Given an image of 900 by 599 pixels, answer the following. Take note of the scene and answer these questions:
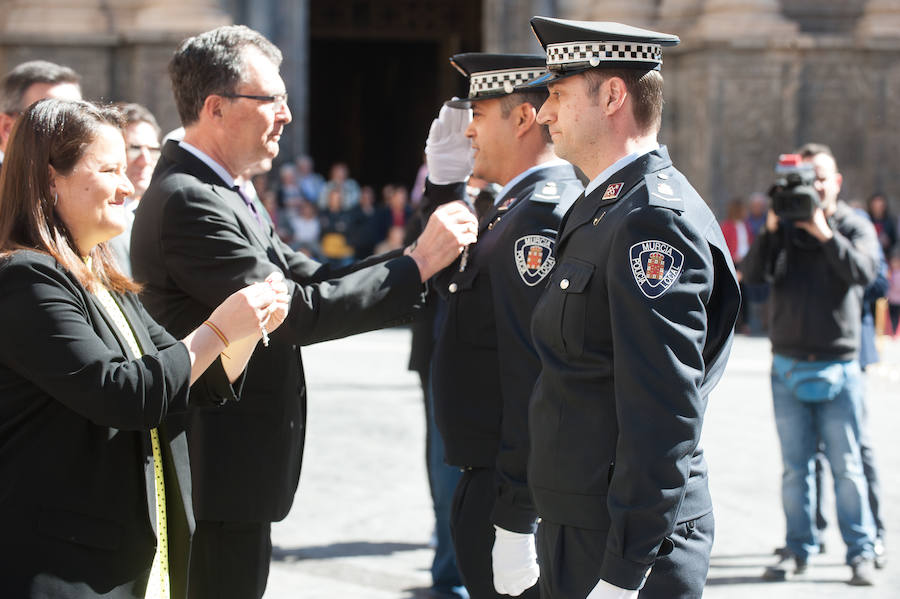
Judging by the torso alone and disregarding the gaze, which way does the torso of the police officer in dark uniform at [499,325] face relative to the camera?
to the viewer's left

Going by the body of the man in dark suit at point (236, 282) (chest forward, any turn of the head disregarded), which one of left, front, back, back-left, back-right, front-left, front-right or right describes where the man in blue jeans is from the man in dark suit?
front-left

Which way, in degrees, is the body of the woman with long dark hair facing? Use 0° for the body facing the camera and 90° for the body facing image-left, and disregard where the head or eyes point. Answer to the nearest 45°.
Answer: approximately 270°

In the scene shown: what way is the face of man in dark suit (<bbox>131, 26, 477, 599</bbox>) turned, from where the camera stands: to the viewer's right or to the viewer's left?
to the viewer's right

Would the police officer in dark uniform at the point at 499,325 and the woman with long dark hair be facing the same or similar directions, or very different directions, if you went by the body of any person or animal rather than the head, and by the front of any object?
very different directions

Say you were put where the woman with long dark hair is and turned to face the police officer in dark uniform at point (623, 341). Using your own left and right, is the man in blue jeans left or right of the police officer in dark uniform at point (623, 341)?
left

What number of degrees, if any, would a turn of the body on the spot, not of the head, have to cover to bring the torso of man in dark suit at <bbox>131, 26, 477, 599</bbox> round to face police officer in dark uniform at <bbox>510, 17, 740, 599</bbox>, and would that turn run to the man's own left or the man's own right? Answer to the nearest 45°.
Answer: approximately 45° to the man's own right

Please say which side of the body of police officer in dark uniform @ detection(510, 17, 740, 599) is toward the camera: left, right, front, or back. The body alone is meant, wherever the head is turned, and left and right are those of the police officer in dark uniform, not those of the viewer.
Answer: left

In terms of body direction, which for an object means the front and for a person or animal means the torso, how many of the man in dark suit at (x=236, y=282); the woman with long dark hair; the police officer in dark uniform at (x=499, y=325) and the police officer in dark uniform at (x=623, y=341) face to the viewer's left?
2

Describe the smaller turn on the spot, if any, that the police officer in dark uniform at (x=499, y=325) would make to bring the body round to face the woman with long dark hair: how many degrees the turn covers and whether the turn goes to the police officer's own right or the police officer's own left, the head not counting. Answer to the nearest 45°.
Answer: approximately 45° to the police officer's own left

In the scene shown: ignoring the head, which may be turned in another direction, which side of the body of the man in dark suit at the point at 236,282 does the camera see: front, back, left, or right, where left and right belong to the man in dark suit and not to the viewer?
right
